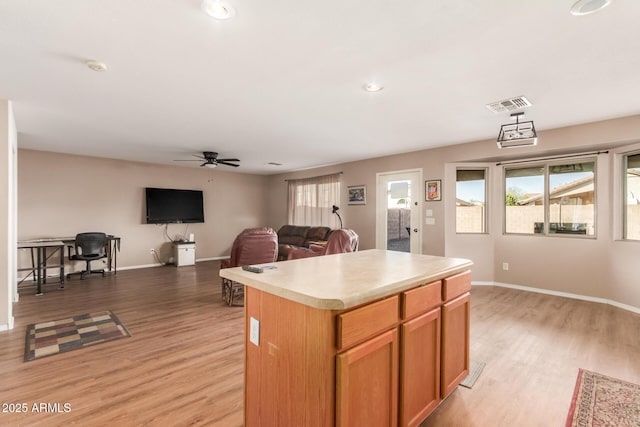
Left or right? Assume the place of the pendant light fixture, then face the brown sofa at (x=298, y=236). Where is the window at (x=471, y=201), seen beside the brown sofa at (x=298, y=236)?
right

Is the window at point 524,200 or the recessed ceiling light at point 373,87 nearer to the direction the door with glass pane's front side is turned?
the recessed ceiling light

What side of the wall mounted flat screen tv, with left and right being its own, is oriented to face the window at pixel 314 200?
left

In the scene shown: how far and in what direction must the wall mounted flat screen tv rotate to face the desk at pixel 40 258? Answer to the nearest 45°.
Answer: approximately 45° to its right

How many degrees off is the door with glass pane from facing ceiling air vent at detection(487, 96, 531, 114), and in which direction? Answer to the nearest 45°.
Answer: approximately 90° to its left

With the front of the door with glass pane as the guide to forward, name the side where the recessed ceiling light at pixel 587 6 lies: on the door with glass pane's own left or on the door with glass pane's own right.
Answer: on the door with glass pane's own left

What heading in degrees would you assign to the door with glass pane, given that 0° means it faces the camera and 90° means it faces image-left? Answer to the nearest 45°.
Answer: approximately 45°

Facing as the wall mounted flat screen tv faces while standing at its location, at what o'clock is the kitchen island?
The kitchen island is roughly at 12 o'clock from the wall mounted flat screen tv.

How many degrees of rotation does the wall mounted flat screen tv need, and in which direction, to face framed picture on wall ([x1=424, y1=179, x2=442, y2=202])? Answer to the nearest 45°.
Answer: approximately 45° to its left

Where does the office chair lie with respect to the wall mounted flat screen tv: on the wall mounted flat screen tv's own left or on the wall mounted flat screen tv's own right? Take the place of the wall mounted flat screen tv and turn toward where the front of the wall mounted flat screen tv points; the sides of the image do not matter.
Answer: on the wall mounted flat screen tv's own right

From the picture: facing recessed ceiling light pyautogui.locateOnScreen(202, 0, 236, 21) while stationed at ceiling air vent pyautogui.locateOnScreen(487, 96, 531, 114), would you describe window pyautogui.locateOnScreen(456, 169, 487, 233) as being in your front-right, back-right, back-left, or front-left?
back-right
